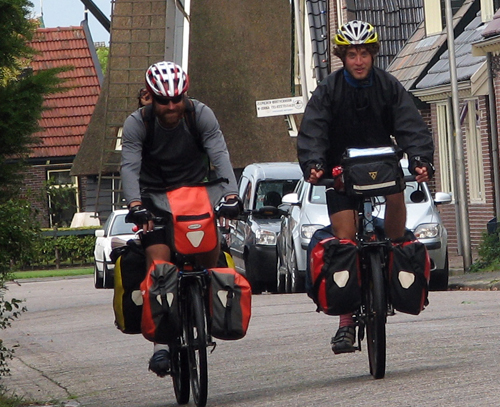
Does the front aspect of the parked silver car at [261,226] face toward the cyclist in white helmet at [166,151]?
yes

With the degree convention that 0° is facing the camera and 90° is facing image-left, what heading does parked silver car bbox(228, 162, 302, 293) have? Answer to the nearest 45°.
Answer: approximately 0°

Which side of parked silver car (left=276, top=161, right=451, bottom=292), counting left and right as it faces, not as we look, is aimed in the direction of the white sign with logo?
back

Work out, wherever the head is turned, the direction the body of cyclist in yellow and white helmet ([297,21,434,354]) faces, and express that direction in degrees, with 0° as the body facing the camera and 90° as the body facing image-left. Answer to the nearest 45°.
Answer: approximately 0°
